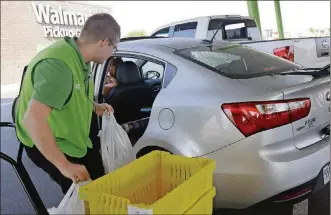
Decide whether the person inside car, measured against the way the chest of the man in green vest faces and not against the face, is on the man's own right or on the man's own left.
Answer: on the man's own left

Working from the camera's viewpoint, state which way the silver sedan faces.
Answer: facing away from the viewer and to the left of the viewer

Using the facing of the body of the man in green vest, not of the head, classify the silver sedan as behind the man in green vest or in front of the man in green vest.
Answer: in front

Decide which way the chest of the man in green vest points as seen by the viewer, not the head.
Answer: to the viewer's right

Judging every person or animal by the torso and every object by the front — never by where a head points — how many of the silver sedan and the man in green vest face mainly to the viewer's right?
1

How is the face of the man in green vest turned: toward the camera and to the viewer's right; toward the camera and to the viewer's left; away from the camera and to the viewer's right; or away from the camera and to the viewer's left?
away from the camera and to the viewer's right

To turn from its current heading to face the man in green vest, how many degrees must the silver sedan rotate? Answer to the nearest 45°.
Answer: approximately 90° to its left
